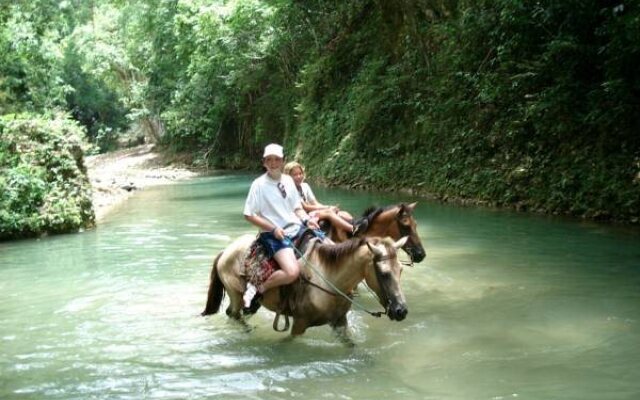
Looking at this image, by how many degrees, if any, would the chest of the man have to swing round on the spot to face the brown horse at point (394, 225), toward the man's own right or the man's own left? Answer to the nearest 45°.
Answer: approximately 90° to the man's own left

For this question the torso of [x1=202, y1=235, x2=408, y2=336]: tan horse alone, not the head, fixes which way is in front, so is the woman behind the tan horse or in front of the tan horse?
behind

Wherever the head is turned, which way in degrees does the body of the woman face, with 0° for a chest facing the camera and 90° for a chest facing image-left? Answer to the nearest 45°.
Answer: approximately 315°

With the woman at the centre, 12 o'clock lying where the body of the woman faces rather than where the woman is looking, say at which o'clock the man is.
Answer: The man is roughly at 2 o'clock from the woman.

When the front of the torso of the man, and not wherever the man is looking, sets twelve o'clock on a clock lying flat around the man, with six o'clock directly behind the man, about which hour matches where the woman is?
The woman is roughly at 8 o'clock from the man.

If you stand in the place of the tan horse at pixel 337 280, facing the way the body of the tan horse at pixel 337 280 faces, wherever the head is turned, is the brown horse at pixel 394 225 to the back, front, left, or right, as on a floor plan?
left

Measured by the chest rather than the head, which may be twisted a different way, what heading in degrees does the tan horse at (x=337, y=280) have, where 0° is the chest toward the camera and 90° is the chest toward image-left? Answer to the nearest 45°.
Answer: approximately 315°
